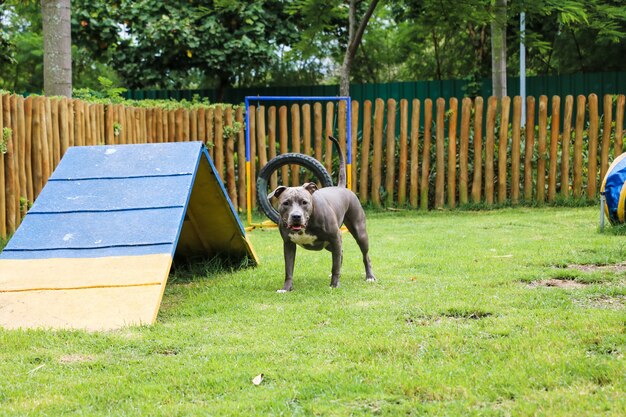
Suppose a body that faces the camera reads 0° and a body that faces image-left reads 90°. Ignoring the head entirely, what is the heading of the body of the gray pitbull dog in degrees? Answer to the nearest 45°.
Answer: approximately 45°

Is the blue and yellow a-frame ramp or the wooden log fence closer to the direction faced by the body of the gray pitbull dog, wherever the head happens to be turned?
the blue and yellow a-frame ramp

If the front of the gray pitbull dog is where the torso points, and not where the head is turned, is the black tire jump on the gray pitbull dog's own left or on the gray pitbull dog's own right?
on the gray pitbull dog's own right

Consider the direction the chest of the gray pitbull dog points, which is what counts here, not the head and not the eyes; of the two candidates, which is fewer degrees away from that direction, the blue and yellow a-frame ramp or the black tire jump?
the blue and yellow a-frame ramp

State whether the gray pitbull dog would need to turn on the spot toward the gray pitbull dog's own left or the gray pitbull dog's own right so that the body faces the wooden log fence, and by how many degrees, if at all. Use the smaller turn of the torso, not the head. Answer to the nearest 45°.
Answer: approximately 135° to the gray pitbull dog's own right

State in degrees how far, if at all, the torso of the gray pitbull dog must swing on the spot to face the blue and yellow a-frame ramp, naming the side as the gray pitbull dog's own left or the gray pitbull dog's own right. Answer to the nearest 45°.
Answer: approximately 45° to the gray pitbull dog's own right
